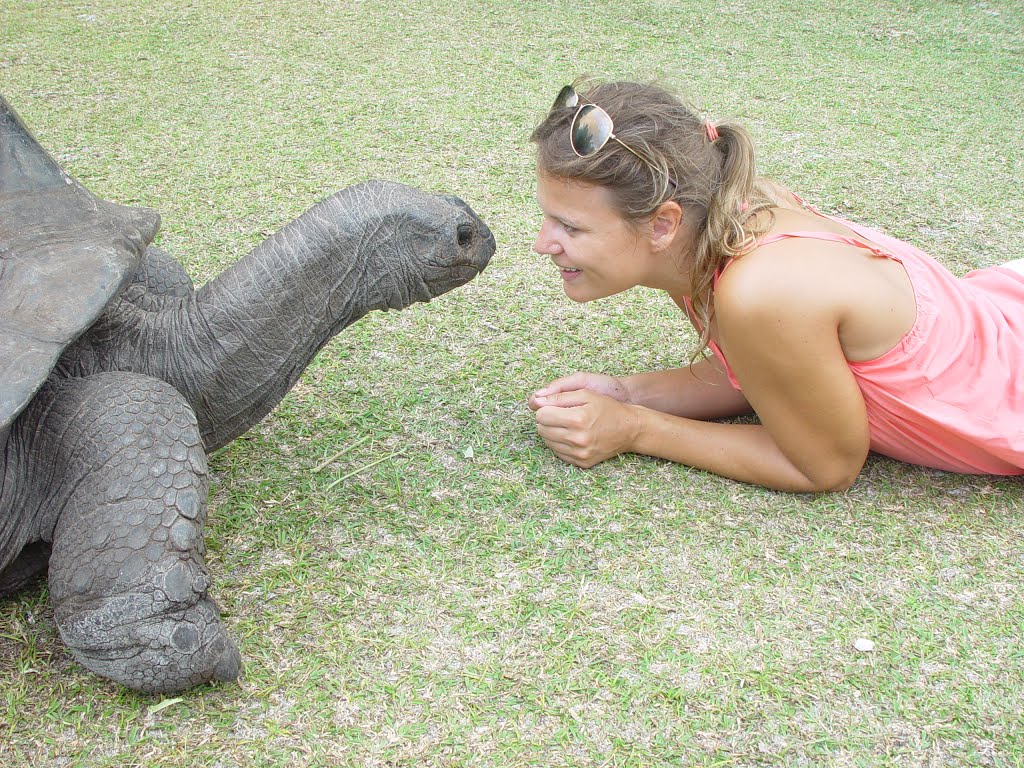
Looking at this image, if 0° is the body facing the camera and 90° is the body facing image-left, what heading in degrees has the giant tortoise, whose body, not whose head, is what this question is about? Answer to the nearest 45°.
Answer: approximately 270°

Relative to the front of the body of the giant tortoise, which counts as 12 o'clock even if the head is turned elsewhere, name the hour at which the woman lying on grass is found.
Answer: The woman lying on grass is roughly at 12 o'clock from the giant tortoise.
